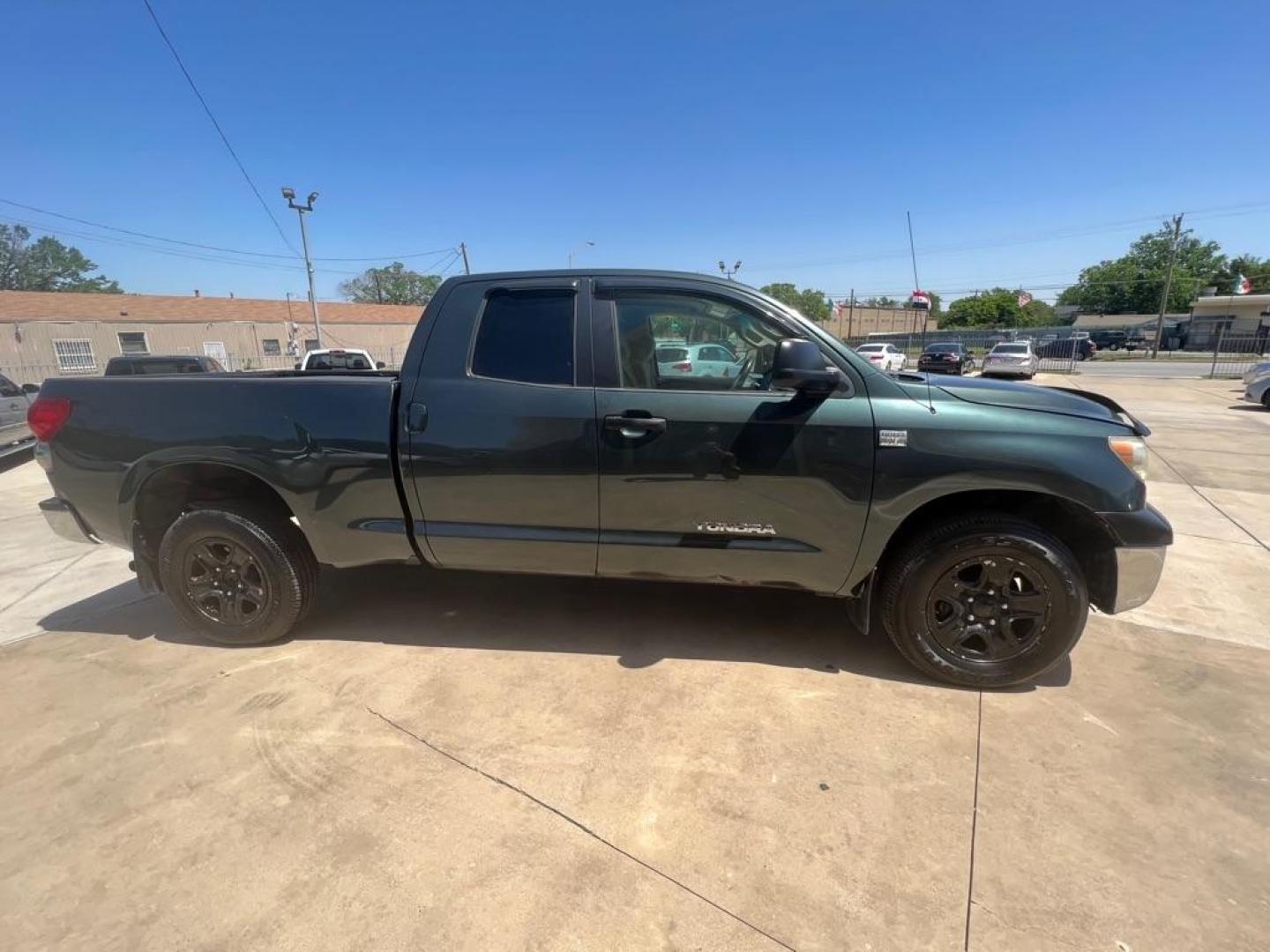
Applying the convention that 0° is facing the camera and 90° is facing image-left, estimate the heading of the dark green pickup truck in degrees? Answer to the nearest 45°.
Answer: approximately 270°

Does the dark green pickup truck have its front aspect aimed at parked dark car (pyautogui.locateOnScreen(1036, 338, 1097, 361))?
no

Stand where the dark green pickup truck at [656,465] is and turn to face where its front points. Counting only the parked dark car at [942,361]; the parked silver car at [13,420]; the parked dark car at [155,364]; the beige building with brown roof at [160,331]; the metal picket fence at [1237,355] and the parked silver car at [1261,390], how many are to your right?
0

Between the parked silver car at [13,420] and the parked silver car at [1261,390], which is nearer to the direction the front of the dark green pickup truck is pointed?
the parked silver car at [1261,390]

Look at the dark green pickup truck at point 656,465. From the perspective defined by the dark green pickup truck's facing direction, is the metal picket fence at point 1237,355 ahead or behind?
ahead

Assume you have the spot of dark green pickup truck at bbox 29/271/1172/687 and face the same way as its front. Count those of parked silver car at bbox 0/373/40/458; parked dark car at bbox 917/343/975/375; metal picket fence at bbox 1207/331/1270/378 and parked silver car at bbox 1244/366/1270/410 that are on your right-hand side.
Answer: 0

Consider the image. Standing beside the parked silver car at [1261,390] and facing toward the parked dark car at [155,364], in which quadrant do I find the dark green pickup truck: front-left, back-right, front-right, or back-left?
front-left

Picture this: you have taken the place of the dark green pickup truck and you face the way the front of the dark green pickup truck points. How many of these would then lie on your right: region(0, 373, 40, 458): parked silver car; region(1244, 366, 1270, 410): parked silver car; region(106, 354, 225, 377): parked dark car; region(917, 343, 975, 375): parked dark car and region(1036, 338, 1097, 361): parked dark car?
0

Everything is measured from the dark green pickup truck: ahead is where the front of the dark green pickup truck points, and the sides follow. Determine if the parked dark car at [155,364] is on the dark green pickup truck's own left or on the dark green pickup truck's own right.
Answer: on the dark green pickup truck's own left

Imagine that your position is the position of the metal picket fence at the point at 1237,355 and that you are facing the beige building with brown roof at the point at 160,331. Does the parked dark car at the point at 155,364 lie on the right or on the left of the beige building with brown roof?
left

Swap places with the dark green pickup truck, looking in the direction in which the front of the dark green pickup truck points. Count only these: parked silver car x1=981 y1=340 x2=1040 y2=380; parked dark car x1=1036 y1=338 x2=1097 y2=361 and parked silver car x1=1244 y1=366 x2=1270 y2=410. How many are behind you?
0

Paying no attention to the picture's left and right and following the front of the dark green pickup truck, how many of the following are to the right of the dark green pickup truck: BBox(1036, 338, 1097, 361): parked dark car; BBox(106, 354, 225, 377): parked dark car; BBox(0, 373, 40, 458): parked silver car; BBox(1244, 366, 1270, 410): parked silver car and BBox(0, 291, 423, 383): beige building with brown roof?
0

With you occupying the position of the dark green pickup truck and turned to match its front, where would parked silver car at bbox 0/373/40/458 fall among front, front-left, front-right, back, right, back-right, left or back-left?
back-left

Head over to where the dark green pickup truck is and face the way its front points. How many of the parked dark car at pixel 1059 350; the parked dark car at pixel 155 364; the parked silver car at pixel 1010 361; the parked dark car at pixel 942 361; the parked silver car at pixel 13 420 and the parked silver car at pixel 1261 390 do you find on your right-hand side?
0

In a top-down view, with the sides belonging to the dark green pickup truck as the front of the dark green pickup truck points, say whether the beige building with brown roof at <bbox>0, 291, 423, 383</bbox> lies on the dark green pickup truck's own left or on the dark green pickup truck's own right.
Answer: on the dark green pickup truck's own left

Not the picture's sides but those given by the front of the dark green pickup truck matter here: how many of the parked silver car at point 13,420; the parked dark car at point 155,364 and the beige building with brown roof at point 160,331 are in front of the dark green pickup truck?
0

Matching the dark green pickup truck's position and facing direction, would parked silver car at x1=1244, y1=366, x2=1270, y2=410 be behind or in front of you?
in front

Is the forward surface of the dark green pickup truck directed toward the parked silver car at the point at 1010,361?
no
